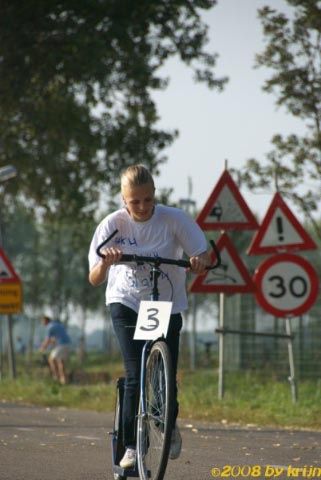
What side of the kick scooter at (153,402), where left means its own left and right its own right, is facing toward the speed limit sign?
back

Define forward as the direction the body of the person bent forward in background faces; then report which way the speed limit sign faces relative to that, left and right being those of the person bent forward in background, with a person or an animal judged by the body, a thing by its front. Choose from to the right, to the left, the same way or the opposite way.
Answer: to the left

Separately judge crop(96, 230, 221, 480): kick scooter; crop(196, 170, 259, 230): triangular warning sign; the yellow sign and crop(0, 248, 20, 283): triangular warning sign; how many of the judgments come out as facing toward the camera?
4

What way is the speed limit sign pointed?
toward the camera

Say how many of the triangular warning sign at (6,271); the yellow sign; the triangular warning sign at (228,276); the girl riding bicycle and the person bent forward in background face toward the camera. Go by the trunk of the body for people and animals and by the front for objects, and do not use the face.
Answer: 4

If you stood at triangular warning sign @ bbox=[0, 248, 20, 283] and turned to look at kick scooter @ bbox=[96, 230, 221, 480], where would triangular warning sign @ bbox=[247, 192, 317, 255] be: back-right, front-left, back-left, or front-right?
front-left

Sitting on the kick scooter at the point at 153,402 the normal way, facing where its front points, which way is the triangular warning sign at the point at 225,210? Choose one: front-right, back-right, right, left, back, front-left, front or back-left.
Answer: back

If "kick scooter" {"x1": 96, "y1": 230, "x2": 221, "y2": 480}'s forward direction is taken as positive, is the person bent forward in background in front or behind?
behind

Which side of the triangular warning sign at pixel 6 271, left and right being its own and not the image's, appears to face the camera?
front

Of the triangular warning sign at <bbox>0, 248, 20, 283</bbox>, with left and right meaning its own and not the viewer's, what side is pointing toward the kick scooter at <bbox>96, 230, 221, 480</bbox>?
front

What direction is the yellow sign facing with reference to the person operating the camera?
facing the viewer
